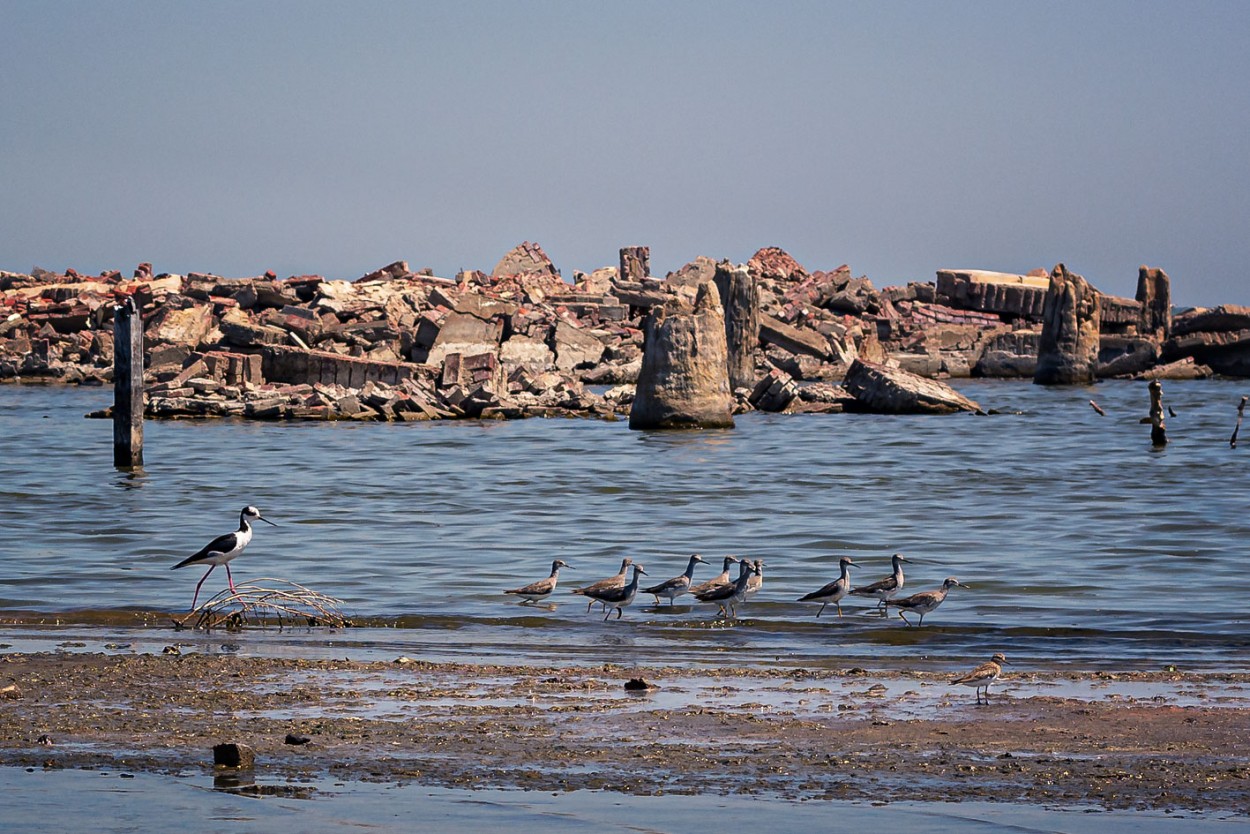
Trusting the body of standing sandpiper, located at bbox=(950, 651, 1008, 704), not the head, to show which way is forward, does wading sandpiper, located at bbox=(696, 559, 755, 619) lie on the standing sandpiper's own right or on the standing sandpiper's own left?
on the standing sandpiper's own left

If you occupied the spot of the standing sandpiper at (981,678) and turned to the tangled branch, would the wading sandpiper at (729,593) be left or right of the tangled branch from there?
right

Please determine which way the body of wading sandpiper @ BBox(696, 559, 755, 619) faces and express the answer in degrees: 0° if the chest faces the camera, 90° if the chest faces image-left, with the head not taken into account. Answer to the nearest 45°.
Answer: approximately 270°

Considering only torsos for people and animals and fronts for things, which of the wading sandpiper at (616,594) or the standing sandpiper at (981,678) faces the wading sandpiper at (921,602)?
the wading sandpiper at (616,594)

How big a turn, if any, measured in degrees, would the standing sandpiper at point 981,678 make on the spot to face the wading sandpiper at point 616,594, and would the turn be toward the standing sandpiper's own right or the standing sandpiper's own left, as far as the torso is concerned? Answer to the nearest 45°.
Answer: approximately 135° to the standing sandpiper's own left

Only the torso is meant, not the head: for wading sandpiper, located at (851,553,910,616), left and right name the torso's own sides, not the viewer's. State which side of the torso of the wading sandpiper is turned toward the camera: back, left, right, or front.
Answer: right

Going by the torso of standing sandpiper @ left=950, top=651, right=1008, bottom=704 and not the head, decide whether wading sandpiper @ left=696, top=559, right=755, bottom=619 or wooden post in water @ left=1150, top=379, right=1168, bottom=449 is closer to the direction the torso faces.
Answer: the wooden post in water

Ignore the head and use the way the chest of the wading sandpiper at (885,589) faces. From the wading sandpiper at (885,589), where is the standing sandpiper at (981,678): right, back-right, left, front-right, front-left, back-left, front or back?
right

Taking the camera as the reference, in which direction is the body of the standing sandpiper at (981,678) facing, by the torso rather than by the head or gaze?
to the viewer's right

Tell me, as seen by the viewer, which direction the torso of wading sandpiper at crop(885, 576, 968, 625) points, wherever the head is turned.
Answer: to the viewer's right

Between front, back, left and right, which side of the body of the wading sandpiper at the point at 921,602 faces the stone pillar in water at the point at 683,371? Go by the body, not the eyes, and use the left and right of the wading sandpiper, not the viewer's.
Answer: left

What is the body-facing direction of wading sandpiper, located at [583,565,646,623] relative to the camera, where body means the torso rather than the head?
to the viewer's right

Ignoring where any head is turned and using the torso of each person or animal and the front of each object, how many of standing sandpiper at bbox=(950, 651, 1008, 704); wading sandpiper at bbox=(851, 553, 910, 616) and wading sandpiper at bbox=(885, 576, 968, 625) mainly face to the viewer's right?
3

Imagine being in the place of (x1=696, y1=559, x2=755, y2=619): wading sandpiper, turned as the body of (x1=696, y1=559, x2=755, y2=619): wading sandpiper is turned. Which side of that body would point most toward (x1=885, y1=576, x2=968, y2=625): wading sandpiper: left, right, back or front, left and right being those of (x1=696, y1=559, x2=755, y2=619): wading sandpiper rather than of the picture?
front

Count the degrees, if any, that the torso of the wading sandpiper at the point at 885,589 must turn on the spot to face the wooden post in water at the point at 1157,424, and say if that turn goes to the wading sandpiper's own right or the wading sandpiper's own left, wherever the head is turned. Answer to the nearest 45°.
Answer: approximately 90° to the wading sandpiper's own left

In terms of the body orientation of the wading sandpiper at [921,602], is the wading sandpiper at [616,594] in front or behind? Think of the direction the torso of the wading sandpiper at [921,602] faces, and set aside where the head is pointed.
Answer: behind

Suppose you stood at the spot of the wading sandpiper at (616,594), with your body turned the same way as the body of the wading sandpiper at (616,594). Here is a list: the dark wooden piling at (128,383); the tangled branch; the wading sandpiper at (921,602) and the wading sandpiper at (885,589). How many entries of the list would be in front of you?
2
